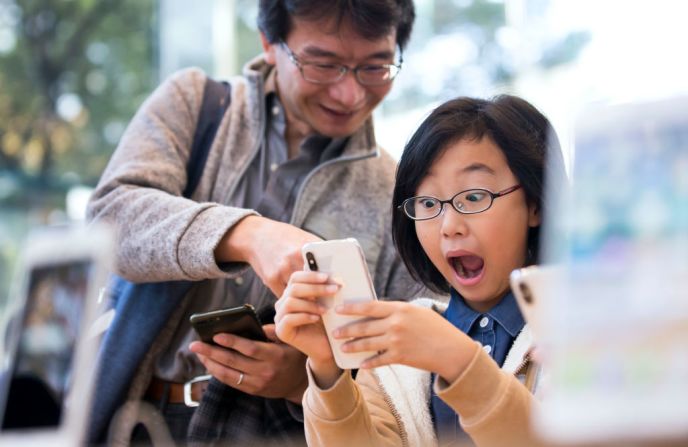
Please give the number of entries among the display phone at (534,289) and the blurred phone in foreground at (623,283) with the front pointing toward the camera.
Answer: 1

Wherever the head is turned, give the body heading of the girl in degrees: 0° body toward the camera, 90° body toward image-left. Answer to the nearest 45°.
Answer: approximately 45°

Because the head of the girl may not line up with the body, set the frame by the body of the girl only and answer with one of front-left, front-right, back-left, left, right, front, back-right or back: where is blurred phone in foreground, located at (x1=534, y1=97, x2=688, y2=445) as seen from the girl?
front-left

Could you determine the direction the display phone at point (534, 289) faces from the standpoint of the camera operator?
facing away from the viewer

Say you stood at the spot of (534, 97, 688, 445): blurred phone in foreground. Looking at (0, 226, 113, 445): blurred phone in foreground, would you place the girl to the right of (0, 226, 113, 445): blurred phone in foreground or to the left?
right

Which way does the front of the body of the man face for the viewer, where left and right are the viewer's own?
facing the viewer and to the right of the viewer

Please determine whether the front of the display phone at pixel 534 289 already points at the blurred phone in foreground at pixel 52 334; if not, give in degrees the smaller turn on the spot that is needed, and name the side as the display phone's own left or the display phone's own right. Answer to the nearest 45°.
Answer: approximately 90° to the display phone's own left

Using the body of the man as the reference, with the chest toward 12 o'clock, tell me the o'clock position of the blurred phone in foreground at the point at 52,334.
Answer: The blurred phone in foreground is roughly at 2 o'clock from the man.

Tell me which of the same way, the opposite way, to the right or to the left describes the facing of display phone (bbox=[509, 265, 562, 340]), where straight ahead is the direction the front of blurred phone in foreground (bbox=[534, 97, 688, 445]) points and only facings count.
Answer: the opposite way

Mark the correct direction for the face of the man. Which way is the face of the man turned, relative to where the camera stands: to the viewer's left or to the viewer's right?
to the viewer's right

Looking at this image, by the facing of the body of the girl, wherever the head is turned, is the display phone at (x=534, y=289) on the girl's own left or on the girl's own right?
on the girl's own left

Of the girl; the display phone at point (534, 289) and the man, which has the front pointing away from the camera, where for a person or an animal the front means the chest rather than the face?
the display phone

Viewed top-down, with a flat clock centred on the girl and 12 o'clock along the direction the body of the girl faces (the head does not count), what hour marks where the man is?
The man is roughly at 3 o'clock from the girl.
